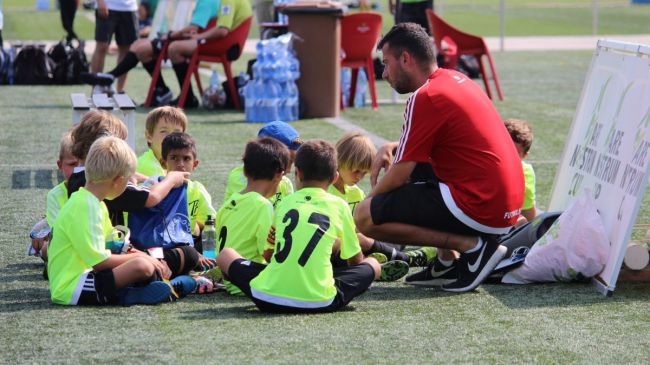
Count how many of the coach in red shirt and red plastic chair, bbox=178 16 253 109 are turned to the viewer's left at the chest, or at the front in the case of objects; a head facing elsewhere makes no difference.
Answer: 2

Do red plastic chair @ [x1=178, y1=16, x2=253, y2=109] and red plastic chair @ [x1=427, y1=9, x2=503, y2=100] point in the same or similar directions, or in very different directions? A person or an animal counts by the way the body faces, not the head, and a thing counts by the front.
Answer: very different directions

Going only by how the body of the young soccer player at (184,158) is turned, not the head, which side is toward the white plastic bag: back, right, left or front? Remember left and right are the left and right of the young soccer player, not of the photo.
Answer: left

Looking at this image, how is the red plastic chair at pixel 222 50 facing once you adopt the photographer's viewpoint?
facing to the left of the viewer

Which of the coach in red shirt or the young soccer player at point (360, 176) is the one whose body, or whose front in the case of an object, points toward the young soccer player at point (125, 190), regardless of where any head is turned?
the coach in red shirt

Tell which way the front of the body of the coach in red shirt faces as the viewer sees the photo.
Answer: to the viewer's left

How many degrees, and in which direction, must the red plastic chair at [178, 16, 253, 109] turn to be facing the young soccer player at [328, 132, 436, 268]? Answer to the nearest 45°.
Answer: approximately 90° to its left

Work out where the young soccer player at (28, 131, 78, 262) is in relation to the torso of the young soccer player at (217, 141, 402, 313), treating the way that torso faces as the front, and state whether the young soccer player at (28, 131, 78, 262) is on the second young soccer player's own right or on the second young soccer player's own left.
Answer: on the second young soccer player's own left
